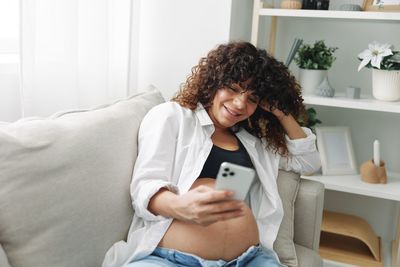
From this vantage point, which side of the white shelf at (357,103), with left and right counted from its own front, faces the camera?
front

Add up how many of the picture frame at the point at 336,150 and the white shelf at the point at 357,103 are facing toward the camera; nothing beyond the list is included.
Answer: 2

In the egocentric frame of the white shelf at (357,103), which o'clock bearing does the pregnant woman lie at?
The pregnant woman is roughly at 1 o'clock from the white shelf.
